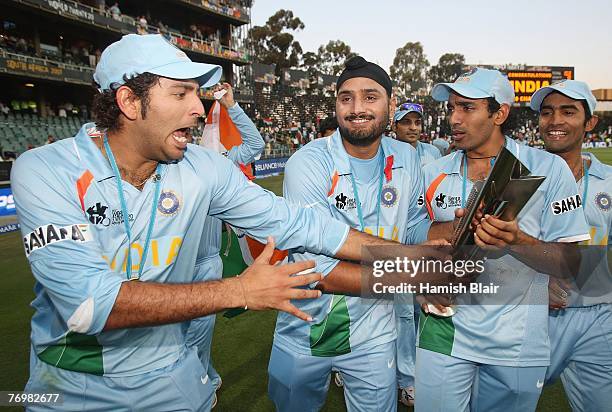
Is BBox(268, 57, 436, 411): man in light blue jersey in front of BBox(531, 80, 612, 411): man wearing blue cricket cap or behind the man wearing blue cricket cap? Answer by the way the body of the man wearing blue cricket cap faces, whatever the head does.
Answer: in front

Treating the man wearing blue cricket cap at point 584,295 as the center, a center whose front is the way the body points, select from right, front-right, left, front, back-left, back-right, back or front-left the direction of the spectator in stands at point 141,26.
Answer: right

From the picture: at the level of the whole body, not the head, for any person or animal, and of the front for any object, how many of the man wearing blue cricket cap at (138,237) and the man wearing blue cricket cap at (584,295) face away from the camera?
0

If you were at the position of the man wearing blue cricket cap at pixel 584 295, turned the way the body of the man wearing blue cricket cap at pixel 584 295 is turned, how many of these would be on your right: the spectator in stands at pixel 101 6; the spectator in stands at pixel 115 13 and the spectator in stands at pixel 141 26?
3

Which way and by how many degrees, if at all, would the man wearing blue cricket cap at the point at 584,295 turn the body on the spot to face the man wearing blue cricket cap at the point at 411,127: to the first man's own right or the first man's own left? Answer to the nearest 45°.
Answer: approximately 90° to the first man's own right

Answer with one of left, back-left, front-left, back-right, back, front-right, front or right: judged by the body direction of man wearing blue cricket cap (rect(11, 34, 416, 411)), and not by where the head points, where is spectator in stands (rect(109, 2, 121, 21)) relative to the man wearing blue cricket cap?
back-left

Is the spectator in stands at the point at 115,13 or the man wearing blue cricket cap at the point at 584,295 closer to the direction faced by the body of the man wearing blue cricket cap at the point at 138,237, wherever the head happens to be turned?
the man wearing blue cricket cap

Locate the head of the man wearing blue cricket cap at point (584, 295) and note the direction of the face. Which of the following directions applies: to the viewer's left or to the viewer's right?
to the viewer's left

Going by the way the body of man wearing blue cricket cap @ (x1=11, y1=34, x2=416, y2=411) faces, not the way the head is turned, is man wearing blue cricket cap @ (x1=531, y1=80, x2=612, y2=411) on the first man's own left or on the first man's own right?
on the first man's own left

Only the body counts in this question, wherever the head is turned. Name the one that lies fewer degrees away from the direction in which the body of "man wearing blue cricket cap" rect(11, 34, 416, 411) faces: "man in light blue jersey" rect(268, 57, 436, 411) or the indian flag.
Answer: the man in light blue jersey

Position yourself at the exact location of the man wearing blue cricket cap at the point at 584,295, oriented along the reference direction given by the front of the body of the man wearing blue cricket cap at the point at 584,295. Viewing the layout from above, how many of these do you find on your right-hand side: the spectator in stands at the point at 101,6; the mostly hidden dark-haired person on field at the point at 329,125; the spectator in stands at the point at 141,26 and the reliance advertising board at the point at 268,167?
4

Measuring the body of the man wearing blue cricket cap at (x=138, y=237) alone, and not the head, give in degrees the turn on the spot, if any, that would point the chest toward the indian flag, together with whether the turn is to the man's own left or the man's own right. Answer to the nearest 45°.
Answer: approximately 135° to the man's own left

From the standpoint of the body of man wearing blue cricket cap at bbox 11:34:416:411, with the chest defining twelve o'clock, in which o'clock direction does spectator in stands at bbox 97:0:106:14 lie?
The spectator in stands is roughly at 7 o'clock from the man wearing blue cricket cap.
